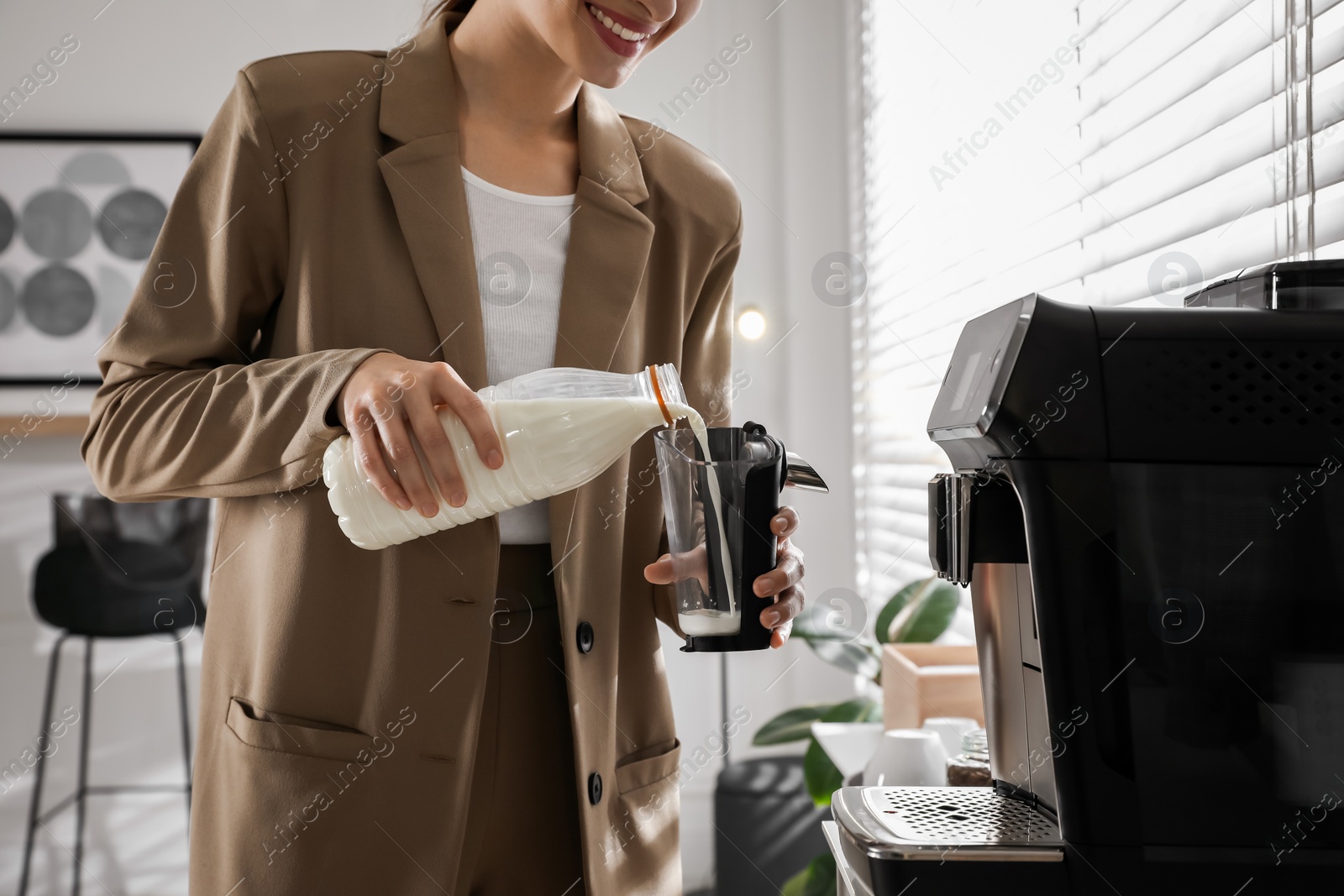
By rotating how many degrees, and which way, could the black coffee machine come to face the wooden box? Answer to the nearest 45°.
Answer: approximately 90° to its right

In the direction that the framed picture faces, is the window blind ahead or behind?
ahead

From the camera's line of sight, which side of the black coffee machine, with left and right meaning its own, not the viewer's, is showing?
left

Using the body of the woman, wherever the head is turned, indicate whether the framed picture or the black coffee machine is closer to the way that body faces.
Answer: the black coffee machine

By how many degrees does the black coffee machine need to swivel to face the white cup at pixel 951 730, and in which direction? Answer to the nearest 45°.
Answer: approximately 90° to its right

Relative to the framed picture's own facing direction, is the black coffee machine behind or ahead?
ahead

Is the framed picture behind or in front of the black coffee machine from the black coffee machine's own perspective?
in front

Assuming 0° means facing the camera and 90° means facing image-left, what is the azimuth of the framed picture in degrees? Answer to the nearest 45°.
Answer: approximately 0°

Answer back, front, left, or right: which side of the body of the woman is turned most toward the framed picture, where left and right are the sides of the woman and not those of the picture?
back

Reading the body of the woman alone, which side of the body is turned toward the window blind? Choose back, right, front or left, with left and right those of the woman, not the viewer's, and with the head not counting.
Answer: left

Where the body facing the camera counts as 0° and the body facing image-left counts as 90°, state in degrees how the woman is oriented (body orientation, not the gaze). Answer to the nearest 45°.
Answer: approximately 315°

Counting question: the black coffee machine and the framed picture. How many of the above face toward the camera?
1

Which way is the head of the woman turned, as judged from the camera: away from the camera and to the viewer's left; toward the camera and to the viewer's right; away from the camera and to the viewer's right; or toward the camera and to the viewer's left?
toward the camera and to the viewer's right
